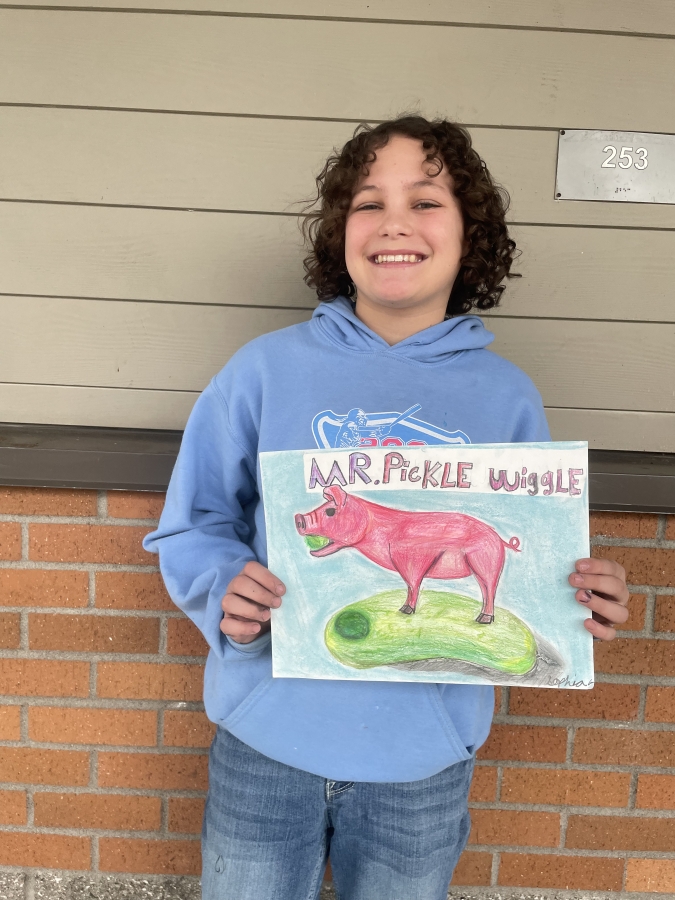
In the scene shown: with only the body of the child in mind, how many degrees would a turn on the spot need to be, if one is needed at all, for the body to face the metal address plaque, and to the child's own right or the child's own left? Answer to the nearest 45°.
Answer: approximately 135° to the child's own left

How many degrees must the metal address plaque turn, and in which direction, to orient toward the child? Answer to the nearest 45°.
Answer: approximately 45° to its right

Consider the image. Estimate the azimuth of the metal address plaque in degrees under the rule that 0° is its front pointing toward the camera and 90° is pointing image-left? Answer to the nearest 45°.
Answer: approximately 0°

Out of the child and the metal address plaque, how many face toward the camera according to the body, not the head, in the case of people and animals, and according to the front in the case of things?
2
